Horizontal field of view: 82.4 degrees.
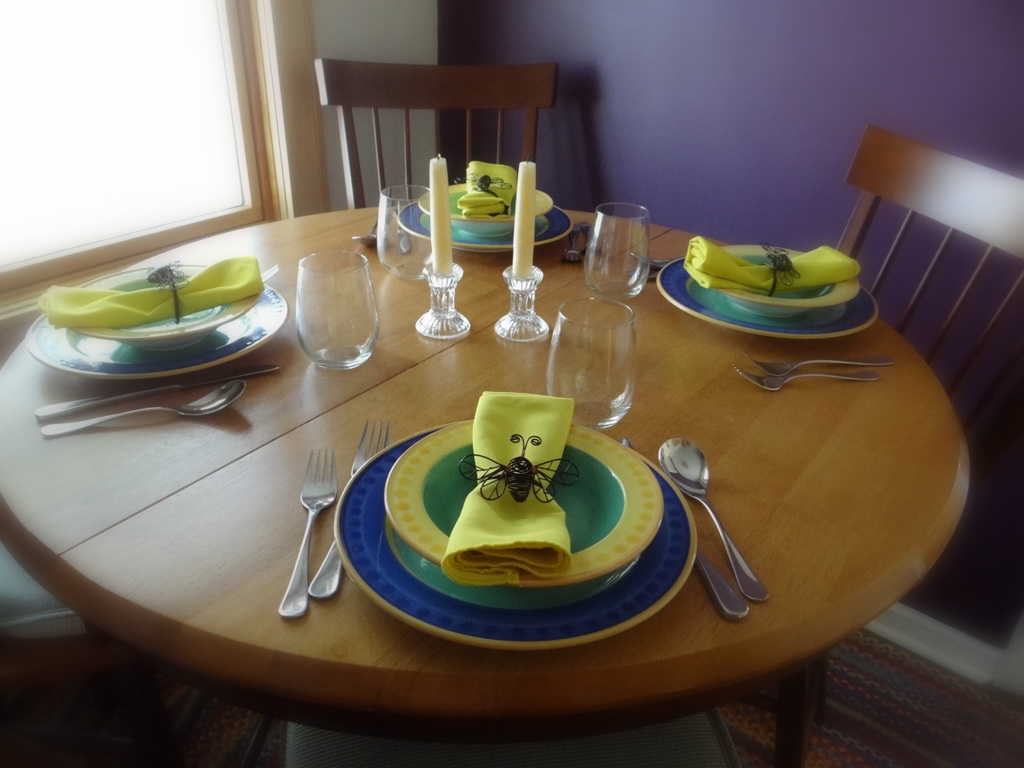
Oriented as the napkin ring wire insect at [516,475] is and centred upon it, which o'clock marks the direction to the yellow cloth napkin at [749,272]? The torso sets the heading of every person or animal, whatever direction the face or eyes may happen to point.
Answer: The yellow cloth napkin is roughly at 1 o'clock from the napkin ring wire insect.

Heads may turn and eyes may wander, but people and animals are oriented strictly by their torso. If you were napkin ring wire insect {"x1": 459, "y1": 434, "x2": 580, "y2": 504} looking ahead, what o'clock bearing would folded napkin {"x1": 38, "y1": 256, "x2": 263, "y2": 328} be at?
The folded napkin is roughly at 10 o'clock from the napkin ring wire insect.

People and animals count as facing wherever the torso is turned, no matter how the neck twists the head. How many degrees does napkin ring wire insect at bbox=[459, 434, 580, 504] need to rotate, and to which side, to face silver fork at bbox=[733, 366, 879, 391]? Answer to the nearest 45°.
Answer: approximately 45° to its right

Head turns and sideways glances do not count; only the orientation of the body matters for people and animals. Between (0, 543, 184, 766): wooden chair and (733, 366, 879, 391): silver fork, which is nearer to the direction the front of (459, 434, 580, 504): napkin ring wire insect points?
the silver fork

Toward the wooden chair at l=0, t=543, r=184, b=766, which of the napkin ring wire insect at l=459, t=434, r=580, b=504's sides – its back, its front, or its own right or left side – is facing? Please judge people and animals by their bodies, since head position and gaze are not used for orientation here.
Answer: left

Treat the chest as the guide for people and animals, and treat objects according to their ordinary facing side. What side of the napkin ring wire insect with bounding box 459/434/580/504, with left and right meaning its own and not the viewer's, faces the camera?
back
